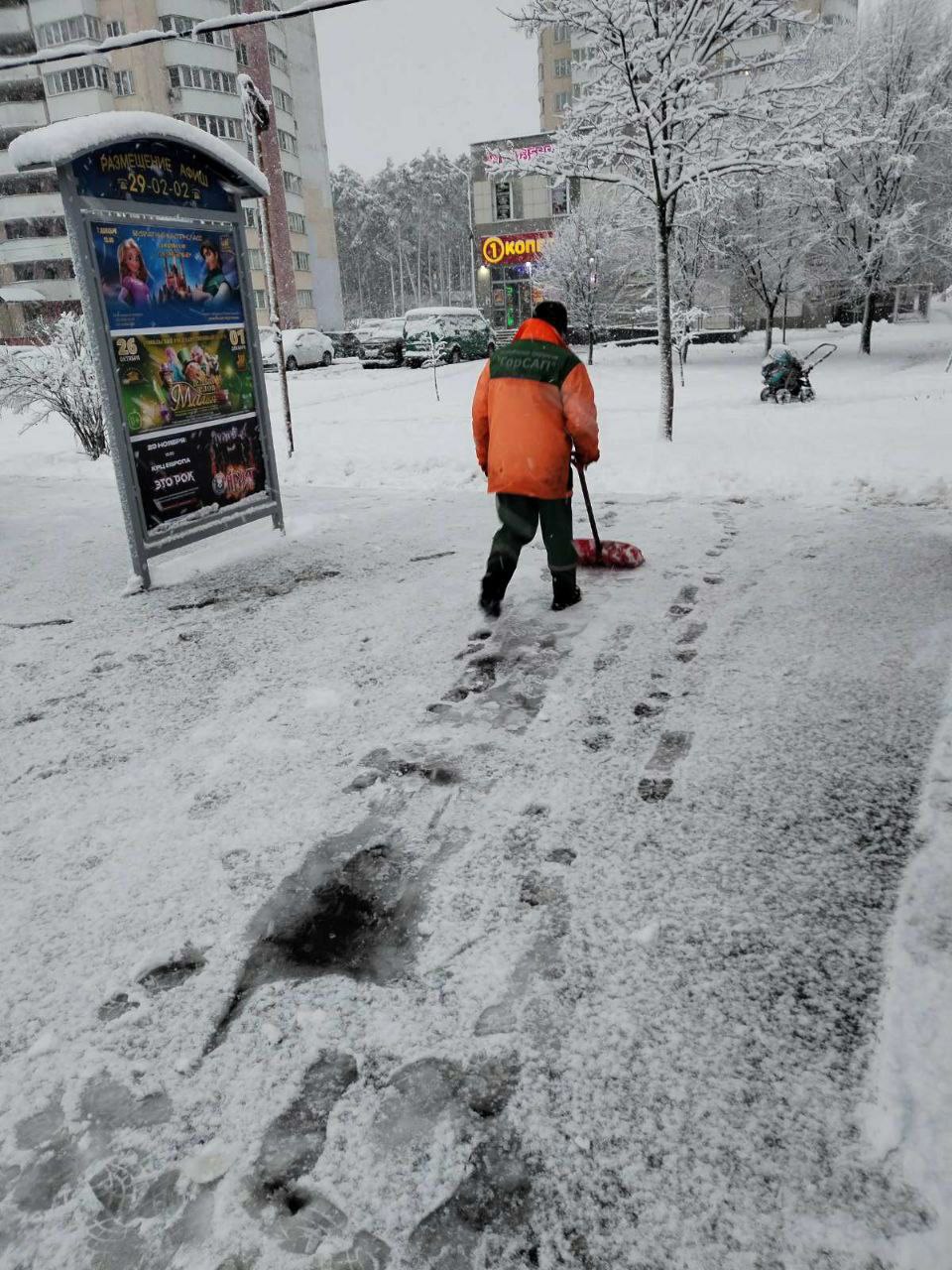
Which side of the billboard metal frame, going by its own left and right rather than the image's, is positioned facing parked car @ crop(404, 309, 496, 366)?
left

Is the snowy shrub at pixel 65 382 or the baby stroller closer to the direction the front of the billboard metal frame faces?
the baby stroller

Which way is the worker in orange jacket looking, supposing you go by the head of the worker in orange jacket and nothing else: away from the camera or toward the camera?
away from the camera

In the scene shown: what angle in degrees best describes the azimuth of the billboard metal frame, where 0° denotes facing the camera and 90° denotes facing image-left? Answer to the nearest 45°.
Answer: approximately 315°

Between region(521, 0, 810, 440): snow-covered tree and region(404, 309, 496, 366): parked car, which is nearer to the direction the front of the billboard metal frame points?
the snow-covered tree

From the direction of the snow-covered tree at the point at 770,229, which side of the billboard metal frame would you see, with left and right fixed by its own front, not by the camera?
left

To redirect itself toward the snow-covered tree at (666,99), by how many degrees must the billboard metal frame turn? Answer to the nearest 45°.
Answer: approximately 90° to its left

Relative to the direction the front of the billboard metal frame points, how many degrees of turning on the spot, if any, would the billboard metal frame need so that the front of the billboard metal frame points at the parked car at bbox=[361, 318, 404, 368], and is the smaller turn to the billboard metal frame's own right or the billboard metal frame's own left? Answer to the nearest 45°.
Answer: approximately 135° to the billboard metal frame's own left

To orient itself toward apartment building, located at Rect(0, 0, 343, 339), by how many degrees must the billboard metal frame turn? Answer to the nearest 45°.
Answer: approximately 135° to its left

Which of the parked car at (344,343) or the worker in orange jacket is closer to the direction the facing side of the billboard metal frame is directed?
the worker in orange jacket

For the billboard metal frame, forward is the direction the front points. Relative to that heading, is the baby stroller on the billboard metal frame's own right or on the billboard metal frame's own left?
on the billboard metal frame's own left
